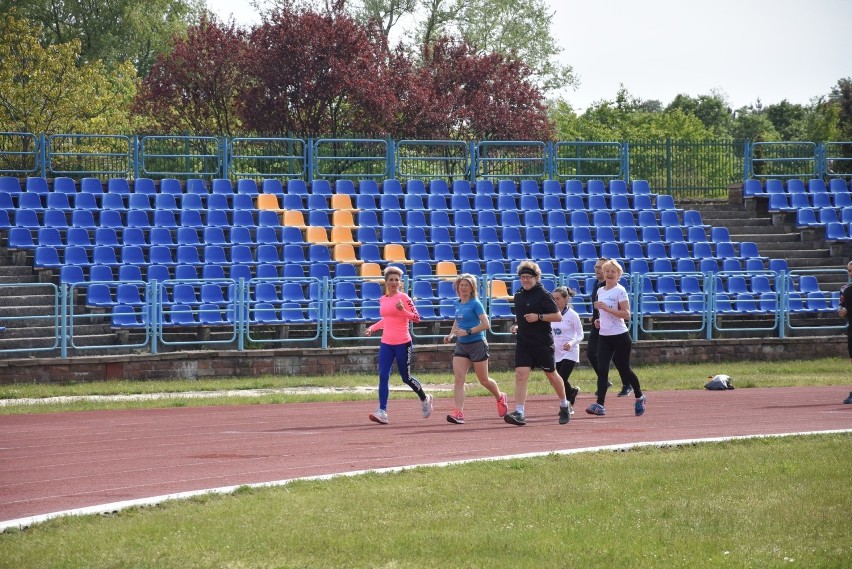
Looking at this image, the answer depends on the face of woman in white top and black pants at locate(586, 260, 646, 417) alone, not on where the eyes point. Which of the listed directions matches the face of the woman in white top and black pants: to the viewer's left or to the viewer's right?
to the viewer's left

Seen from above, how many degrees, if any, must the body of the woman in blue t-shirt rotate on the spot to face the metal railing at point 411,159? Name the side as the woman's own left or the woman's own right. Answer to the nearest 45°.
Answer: approximately 135° to the woman's own right

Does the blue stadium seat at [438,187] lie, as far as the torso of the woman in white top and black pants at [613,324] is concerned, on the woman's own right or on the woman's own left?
on the woman's own right

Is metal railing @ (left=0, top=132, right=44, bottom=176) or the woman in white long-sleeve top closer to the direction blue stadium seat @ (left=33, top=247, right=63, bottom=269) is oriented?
the woman in white long-sleeve top

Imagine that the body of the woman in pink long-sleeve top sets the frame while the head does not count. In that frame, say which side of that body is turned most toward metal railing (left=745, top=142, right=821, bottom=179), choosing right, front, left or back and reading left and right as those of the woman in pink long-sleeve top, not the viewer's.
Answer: back

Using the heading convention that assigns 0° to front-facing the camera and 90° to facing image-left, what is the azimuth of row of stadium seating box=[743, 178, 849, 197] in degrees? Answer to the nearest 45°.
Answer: approximately 0°

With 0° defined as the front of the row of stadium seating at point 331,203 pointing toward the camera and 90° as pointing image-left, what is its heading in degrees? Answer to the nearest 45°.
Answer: approximately 0°
